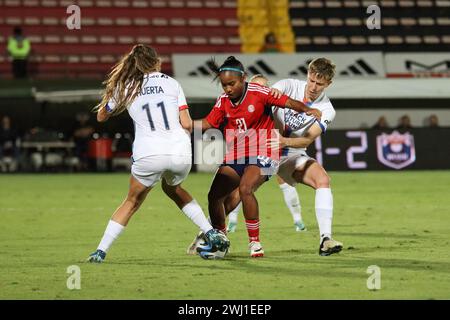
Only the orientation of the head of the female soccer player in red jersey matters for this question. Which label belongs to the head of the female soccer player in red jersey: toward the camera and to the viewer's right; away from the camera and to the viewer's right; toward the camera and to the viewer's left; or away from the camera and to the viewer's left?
toward the camera and to the viewer's left

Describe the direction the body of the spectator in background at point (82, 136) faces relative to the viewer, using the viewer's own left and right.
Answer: facing the viewer

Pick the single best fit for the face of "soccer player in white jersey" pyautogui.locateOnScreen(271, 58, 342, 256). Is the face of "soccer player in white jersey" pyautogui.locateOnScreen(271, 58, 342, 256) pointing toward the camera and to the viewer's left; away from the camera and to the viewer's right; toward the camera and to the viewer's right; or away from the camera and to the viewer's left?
toward the camera and to the viewer's left

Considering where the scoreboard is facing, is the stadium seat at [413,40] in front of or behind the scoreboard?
behind

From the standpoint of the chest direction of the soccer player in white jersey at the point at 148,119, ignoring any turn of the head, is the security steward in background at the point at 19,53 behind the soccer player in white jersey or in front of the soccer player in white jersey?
in front

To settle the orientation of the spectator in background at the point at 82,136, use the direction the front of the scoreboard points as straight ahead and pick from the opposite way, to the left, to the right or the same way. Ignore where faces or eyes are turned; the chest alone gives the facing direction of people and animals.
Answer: the same way

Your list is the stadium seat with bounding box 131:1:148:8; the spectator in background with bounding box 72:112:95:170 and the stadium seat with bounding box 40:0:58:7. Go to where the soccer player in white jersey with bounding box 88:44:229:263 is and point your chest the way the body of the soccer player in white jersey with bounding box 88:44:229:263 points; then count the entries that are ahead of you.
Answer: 3

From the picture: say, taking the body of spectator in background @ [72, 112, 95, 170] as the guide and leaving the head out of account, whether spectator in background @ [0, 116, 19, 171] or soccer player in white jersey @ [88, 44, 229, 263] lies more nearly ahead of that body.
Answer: the soccer player in white jersey

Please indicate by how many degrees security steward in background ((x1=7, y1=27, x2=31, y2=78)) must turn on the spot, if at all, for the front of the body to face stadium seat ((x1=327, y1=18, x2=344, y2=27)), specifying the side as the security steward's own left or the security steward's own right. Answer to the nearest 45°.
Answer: approximately 90° to the security steward's own left

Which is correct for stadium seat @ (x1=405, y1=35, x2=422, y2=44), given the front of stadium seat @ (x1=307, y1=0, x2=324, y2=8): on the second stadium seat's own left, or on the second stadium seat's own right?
on the second stadium seat's own left

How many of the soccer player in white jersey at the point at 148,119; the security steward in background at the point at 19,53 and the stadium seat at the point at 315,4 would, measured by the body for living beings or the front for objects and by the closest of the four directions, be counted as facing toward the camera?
2

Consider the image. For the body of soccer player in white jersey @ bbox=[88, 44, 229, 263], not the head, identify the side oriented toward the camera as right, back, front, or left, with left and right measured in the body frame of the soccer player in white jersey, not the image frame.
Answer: back

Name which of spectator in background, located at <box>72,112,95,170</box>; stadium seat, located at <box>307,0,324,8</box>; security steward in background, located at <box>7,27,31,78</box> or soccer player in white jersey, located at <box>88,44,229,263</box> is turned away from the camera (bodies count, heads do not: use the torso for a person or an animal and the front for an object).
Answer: the soccer player in white jersey

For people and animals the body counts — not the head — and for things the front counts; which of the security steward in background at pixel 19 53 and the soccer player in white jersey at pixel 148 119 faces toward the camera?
the security steward in background

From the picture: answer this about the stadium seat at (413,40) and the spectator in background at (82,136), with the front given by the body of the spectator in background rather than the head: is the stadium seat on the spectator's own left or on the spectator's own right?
on the spectator's own left

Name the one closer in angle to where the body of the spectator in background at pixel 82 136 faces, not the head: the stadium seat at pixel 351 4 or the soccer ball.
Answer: the soccer ball

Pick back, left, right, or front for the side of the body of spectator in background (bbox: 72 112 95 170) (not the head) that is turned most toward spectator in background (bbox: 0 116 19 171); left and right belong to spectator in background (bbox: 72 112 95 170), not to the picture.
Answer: right

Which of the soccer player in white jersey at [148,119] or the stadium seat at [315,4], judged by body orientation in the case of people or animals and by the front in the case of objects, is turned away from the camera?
the soccer player in white jersey

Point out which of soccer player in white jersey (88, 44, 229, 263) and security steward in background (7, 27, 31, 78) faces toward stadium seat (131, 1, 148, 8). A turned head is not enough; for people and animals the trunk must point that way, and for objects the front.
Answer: the soccer player in white jersey

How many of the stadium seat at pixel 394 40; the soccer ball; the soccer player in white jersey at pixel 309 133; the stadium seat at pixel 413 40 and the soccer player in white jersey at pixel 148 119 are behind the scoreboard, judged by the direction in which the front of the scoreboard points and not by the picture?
2
